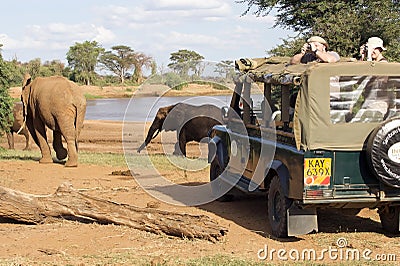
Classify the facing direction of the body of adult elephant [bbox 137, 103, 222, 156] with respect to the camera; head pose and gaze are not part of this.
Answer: to the viewer's left

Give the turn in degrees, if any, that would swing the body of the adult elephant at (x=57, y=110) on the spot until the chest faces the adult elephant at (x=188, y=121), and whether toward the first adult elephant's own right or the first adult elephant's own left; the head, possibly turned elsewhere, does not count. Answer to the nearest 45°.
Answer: approximately 90° to the first adult elephant's own right

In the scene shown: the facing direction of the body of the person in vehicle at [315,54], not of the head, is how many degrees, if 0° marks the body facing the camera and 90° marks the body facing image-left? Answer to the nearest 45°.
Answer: approximately 45°

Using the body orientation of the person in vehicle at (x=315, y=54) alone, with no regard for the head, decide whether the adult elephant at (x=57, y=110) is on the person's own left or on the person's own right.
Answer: on the person's own right

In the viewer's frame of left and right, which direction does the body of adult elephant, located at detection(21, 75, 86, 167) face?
facing away from the viewer and to the left of the viewer

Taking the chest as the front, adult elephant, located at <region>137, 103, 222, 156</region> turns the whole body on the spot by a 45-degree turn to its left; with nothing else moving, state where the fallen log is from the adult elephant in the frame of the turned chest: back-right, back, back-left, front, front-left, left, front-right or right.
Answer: front-left

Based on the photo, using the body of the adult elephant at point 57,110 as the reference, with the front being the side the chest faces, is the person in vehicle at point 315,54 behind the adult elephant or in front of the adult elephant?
behind

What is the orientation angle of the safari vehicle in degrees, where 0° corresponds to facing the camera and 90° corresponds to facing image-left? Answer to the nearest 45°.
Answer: approximately 135°
